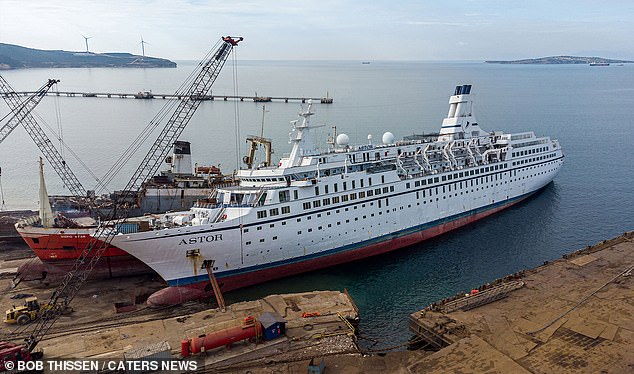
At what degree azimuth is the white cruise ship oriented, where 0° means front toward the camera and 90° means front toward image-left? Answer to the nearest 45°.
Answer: approximately 45°

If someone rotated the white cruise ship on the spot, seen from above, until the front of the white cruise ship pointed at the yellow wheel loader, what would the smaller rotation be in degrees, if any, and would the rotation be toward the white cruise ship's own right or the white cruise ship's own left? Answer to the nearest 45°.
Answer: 0° — it already faces it
